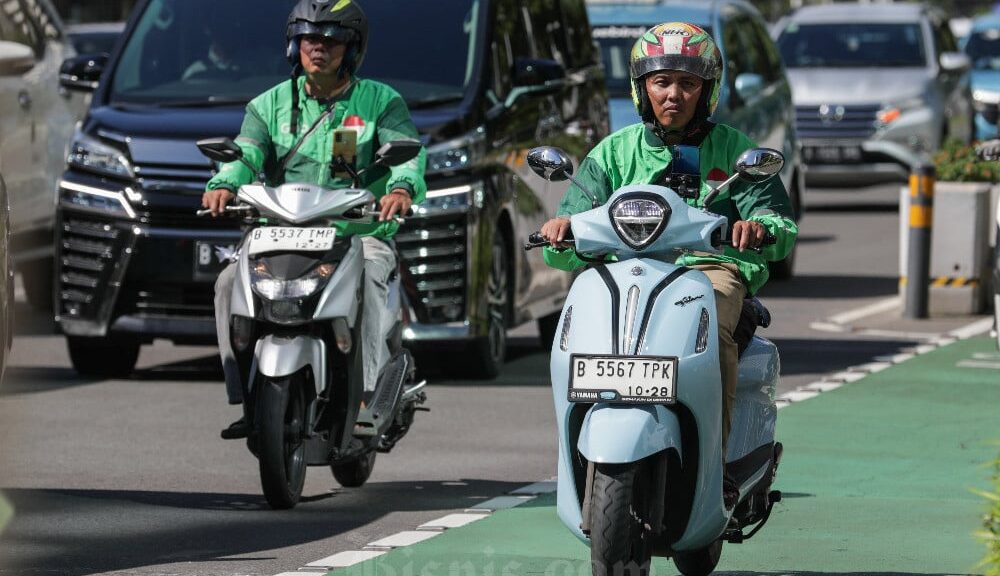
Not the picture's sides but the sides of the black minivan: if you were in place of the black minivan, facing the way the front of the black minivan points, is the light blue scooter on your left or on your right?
on your left

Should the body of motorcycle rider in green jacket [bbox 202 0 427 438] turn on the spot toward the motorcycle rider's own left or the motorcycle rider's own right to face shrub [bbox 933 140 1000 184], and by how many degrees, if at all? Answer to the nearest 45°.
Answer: approximately 135° to the motorcycle rider's own left

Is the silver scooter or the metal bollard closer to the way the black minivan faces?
the silver scooter

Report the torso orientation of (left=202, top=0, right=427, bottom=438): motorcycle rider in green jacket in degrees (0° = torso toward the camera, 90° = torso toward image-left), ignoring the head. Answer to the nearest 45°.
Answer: approximately 0°

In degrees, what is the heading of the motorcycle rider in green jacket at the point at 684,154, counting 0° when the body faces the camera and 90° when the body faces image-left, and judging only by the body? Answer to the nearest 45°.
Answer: approximately 0°

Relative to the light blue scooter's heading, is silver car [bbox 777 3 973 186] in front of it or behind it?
behind

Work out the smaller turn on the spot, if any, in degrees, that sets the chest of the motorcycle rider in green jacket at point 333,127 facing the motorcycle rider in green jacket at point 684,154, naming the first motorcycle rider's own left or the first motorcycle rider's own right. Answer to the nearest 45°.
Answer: approximately 45° to the first motorcycle rider's own left
